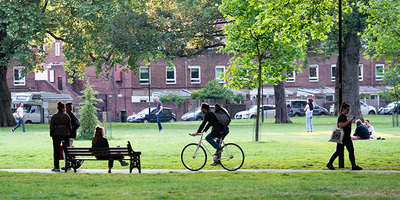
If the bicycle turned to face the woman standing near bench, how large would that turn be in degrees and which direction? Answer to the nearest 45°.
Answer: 0° — it already faces them

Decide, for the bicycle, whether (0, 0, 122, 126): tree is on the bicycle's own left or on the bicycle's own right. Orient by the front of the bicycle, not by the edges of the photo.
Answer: on the bicycle's own right

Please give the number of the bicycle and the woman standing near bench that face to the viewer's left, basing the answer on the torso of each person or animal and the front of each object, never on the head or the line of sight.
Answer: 1

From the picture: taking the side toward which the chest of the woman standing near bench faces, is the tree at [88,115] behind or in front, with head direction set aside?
in front

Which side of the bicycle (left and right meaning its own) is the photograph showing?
left

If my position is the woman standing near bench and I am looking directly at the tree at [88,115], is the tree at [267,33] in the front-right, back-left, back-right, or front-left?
front-right
